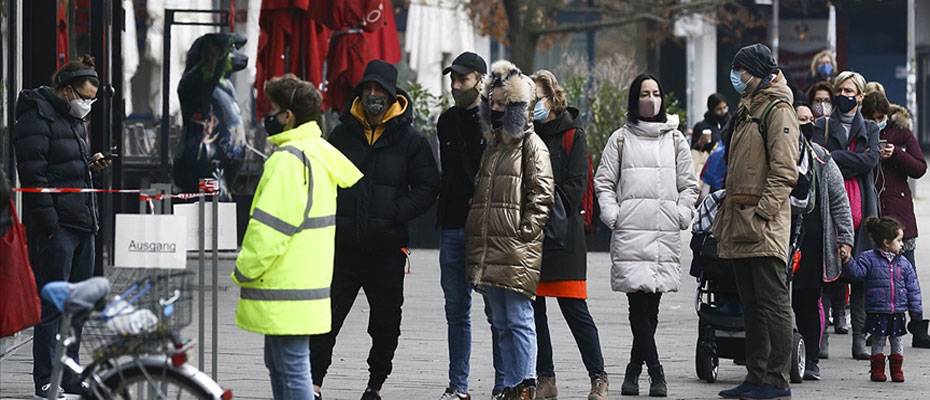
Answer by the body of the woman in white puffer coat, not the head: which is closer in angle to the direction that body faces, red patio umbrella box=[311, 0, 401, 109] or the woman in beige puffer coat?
the woman in beige puffer coat

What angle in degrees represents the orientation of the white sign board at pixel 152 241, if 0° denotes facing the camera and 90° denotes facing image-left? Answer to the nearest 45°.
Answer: approximately 0°

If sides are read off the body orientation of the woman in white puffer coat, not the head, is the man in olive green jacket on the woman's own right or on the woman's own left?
on the woman's own left

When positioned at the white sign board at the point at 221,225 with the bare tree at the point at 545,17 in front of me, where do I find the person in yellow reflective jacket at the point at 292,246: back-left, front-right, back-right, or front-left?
back-right

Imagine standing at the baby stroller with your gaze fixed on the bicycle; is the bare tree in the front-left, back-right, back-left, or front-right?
back-right

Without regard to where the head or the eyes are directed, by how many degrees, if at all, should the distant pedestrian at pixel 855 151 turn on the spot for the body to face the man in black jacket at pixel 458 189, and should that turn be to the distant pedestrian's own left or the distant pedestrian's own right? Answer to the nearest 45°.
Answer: approximately 45° to the distant pedestrian's own right

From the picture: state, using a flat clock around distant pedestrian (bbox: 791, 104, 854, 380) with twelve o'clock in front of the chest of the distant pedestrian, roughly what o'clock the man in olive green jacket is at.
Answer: The man in olive green jacket is roughly at 11 o'clock from the distant pedestrian.

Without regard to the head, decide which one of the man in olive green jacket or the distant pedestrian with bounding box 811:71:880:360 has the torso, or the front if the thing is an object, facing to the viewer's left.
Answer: the man in olive green jacket

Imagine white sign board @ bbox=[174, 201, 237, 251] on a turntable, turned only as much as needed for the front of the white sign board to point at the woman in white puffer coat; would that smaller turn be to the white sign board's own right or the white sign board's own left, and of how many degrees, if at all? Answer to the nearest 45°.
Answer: approximately 90° to the white sign board's own left

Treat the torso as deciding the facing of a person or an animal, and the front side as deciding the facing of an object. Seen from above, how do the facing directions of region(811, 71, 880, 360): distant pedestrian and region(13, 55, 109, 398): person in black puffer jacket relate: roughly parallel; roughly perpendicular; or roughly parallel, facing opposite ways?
roughly perpendicular
